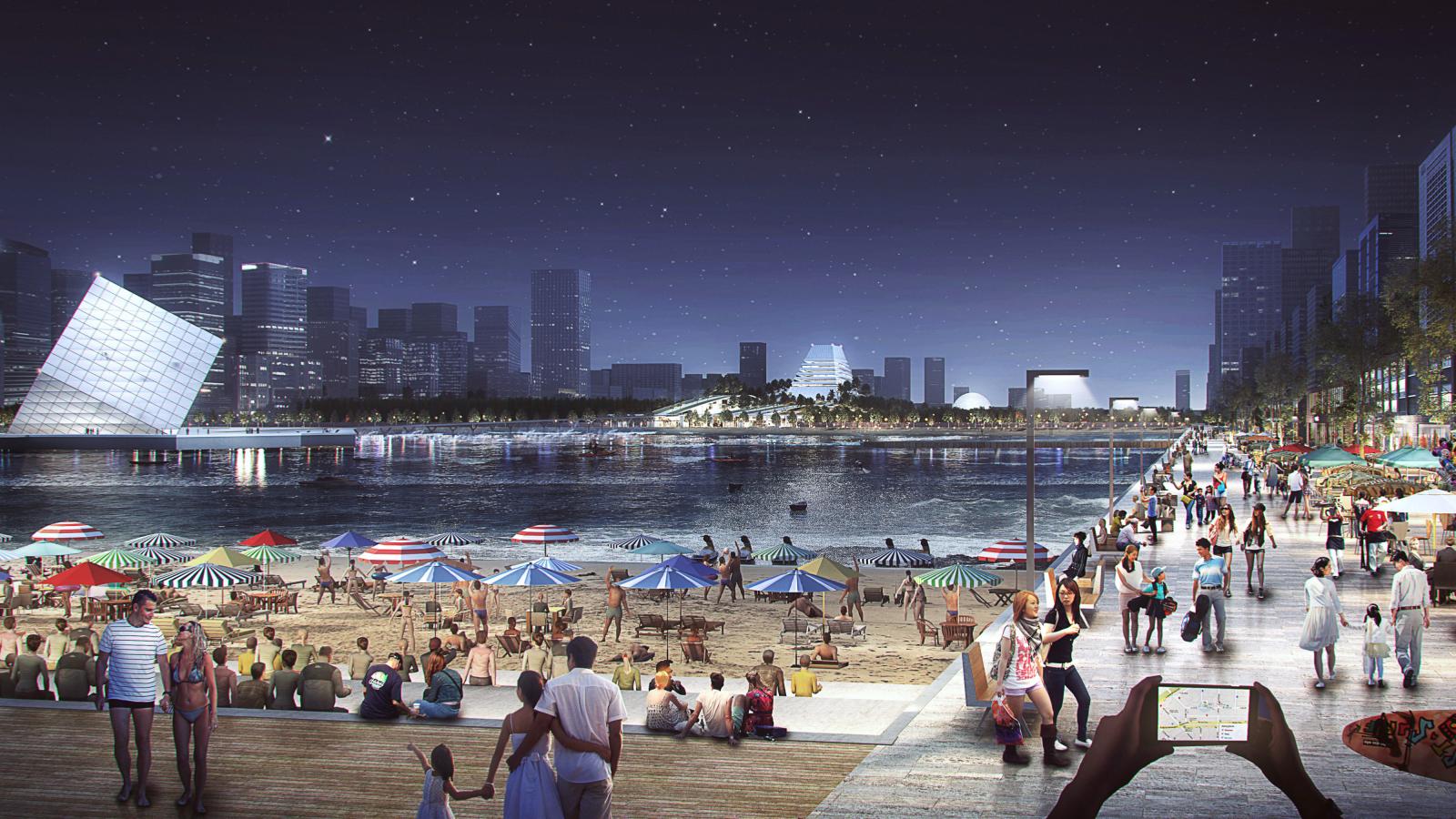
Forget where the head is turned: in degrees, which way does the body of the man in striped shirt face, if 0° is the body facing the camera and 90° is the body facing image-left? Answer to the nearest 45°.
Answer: approximately 0°

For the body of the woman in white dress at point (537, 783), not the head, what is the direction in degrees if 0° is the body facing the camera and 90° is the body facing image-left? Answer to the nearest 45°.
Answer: approximately 180°

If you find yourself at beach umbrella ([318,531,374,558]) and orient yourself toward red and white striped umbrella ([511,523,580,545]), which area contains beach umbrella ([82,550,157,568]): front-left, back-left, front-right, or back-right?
back-right

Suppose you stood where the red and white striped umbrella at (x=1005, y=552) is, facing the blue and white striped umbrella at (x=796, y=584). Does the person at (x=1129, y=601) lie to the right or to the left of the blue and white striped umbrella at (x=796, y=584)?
left

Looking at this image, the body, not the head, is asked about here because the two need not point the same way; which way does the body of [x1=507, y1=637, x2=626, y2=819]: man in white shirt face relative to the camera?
away from the camera

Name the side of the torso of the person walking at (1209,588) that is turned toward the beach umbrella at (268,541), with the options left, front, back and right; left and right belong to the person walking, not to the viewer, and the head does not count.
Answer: right

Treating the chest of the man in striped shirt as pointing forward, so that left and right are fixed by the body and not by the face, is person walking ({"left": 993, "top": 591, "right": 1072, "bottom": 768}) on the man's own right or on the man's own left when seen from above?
on the man's own left

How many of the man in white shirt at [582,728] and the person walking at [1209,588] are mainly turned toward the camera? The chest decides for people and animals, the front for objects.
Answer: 1

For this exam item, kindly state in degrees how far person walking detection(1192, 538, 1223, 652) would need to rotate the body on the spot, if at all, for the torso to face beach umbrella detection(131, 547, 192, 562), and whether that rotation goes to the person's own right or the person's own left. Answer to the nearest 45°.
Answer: approximately 90° to the person's own right

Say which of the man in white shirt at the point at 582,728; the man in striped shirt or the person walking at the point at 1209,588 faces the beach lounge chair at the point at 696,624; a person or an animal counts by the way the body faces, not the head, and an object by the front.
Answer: the man in white shirt

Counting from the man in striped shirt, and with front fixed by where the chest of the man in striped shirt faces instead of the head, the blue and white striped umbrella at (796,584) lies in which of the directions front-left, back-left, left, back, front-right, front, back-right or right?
back-left
